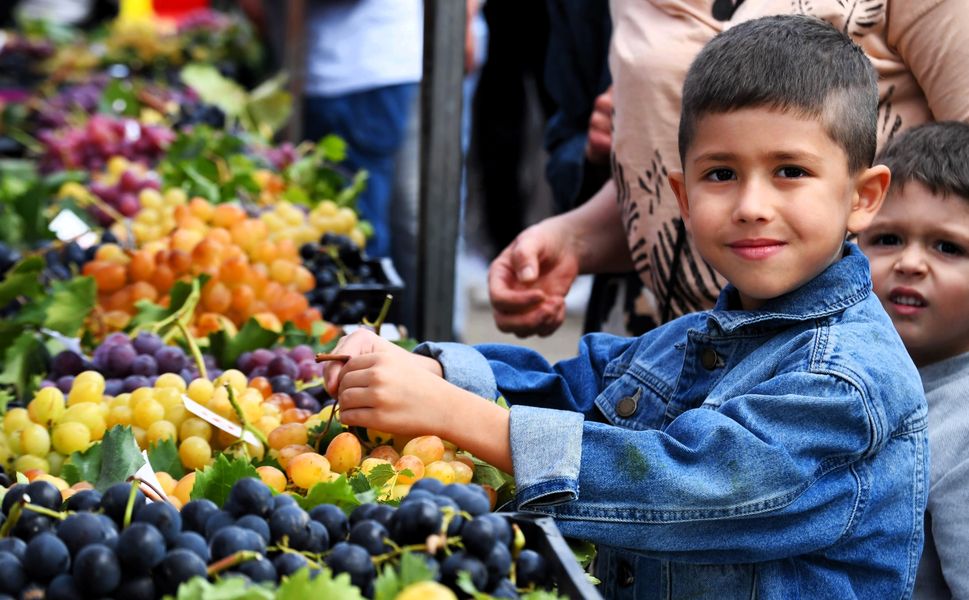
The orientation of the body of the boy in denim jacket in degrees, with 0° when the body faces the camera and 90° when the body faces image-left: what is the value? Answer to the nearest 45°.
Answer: approximately 45°

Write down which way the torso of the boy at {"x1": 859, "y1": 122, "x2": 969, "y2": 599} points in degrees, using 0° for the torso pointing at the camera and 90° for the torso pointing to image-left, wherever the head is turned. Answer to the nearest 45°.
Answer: approximately 45°

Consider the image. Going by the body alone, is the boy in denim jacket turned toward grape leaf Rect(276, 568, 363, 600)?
yes

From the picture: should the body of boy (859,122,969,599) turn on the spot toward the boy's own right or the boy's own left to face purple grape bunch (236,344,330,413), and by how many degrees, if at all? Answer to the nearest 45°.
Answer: approximately 45° to the boy's own right

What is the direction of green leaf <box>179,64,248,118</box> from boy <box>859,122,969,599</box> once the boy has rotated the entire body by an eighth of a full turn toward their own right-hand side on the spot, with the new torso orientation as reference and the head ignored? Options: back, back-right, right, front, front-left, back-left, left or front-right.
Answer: front-right
